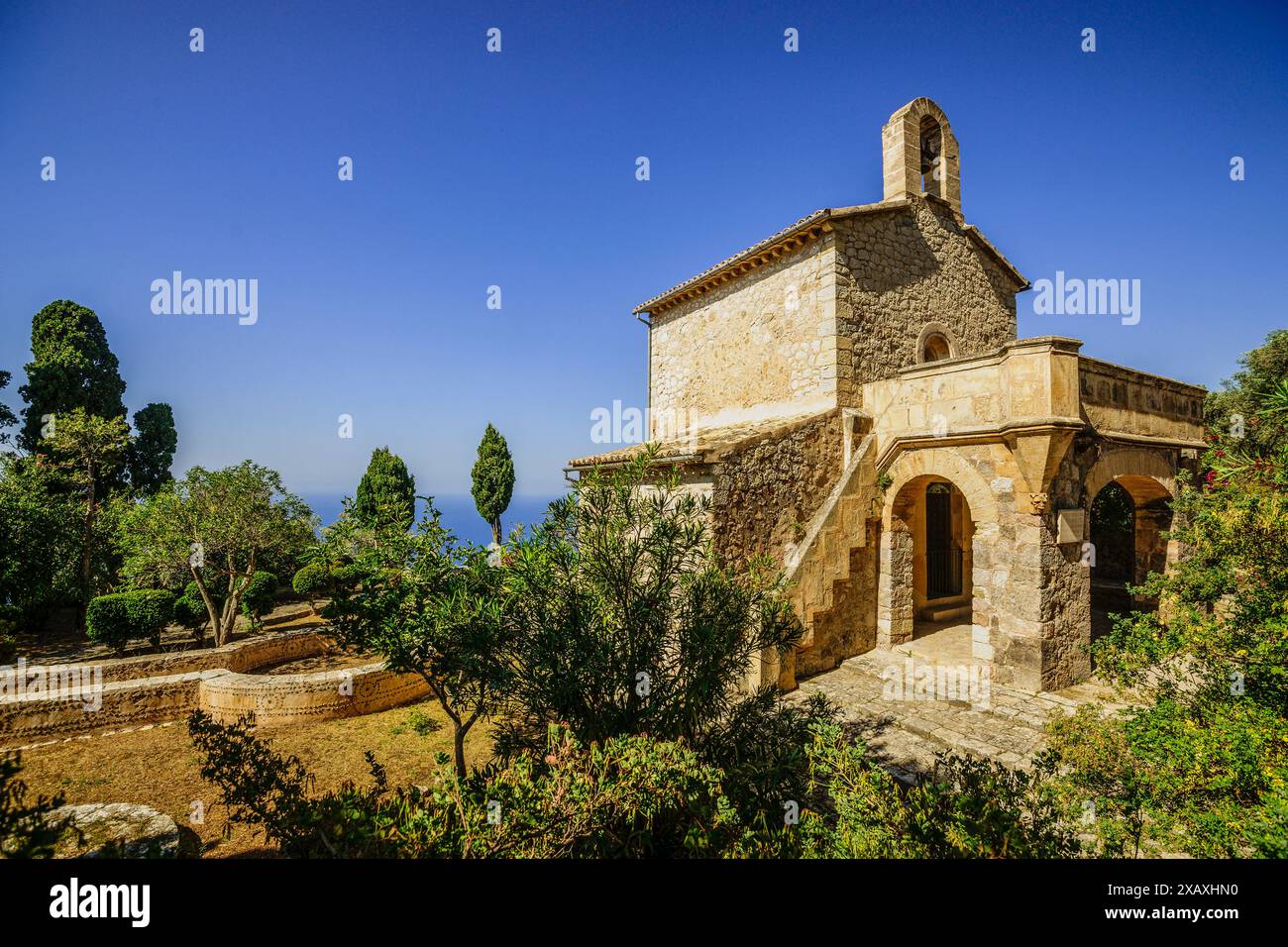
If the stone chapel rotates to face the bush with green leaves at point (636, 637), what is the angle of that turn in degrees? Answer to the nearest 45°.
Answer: approximately 45° to its right

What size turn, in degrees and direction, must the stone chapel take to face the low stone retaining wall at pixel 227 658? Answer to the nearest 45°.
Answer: approximately 135° to its right

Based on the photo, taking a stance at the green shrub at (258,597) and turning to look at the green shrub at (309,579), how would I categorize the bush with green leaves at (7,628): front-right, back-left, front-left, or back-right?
back-left

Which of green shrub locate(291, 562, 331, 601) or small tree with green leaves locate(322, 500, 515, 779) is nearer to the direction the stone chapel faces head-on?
the small tree with green leaves

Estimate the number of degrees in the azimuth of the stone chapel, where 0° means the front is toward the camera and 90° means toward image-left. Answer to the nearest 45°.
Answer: approximately 315°

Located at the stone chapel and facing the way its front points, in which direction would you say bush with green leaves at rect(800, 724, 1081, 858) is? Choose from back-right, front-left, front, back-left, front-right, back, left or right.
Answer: front-right

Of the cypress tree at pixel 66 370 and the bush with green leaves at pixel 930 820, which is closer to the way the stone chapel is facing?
the bush with green leaves

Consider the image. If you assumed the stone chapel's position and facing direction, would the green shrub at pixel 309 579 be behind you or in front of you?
behind

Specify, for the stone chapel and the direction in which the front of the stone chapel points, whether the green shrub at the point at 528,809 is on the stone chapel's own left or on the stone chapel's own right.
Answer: on the stone chapel's own right

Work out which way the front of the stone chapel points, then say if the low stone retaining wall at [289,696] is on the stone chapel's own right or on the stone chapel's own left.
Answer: on the stone chapel's own right
